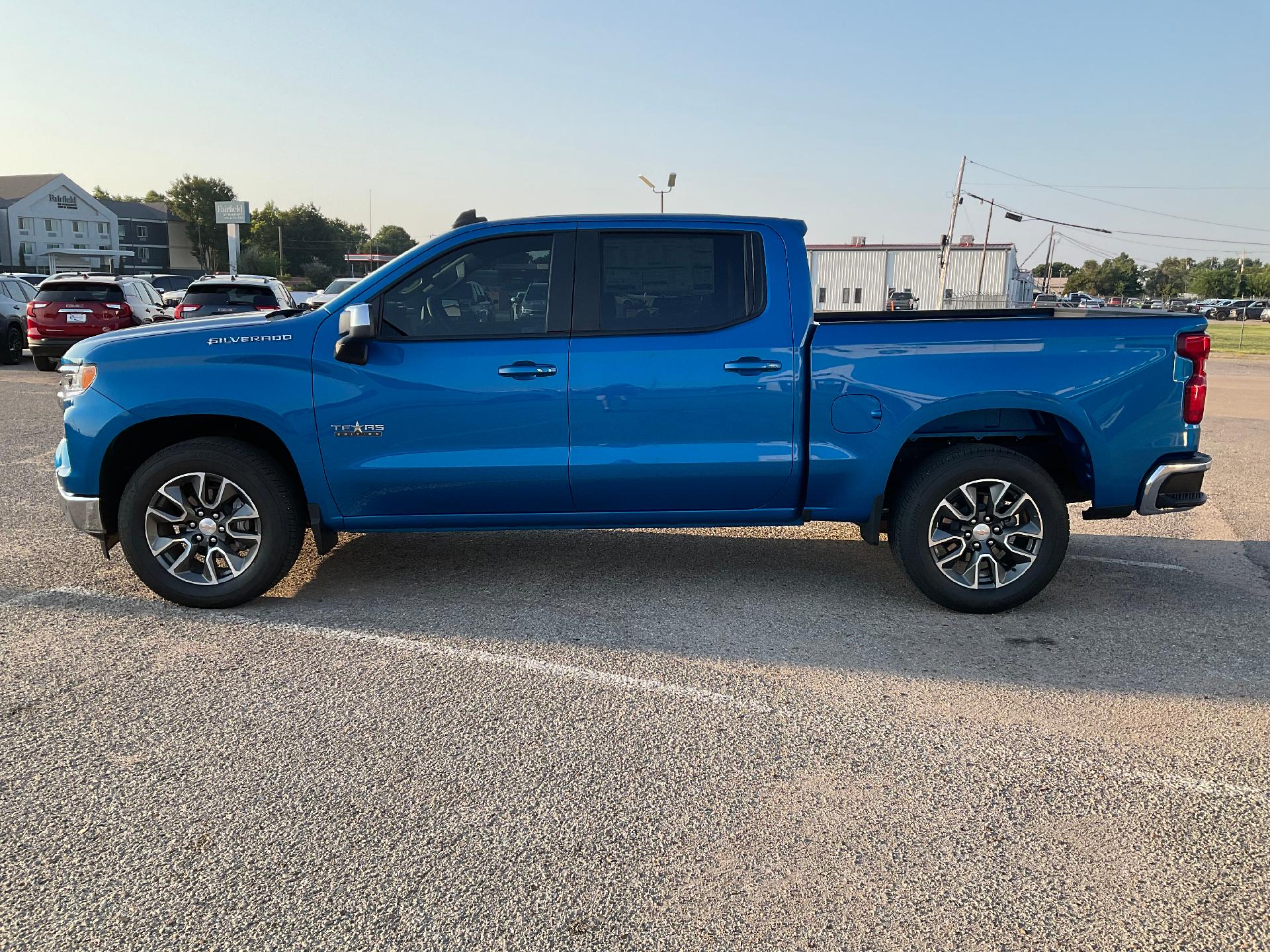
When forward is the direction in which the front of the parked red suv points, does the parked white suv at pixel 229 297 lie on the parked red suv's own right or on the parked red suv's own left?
on the parked red suv's own right

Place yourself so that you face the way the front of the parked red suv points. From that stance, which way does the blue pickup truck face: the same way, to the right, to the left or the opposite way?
to the left

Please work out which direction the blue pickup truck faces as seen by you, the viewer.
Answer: facing to the left of the viewer

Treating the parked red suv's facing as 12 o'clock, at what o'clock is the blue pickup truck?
The blue pickup truck is roughly at 4 o'clock from the parked red suv.

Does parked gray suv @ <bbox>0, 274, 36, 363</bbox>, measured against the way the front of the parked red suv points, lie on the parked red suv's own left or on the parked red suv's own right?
on the parked red suv's own left

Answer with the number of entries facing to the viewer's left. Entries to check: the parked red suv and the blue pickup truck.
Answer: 1

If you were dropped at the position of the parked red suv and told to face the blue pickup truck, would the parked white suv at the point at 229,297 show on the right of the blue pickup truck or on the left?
left

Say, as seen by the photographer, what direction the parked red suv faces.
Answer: facing away from the viewer and to the right of the viewer

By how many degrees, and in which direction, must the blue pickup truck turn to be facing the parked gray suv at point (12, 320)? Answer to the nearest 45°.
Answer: approximately 45° to its right

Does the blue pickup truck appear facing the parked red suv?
no

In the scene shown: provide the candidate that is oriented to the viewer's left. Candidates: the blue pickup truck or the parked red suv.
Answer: the blue pickup truck
